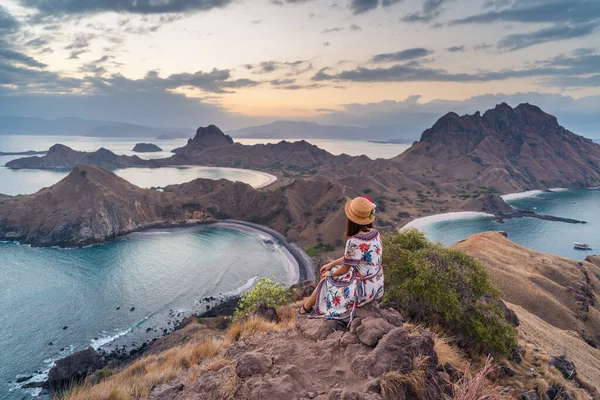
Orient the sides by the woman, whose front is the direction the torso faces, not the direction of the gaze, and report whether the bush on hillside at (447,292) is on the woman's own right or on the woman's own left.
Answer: on the woman's own right

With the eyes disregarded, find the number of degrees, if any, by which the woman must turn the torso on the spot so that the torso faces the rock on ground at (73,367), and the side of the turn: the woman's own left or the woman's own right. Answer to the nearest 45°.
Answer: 0° — they already face it

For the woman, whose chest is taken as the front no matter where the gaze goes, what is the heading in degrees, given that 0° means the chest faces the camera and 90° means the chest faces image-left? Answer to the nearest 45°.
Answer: approximately 135°

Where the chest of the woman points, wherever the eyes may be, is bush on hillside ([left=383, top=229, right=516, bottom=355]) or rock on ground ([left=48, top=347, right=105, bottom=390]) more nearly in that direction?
the rock on ground
